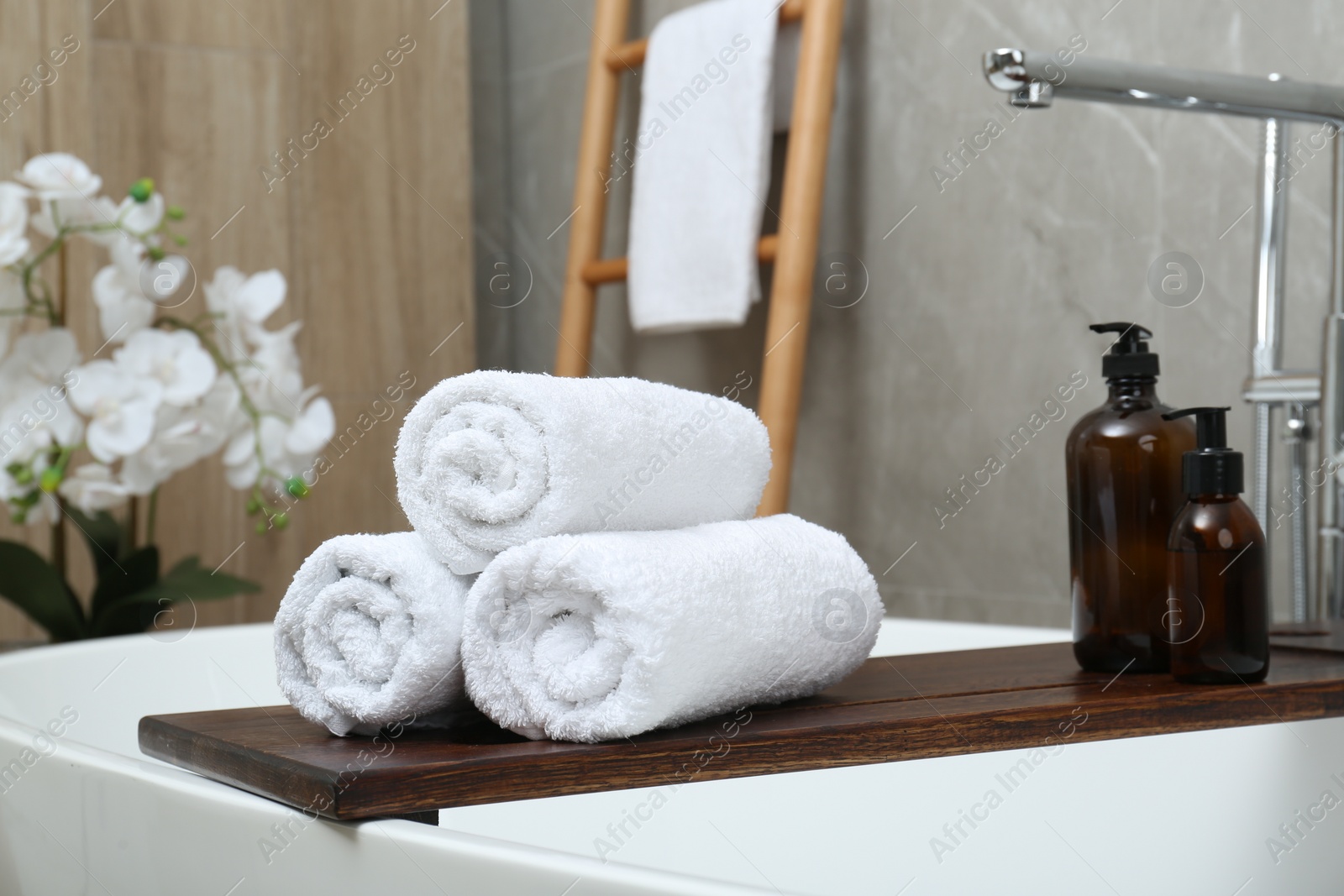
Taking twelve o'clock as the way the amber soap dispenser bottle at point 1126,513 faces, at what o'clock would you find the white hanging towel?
The white hanging towel is roughly at 2 o'clock from the amber soap dispenser bottle.

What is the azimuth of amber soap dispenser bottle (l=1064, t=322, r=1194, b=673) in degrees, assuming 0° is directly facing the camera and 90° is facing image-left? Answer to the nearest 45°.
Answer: approximately 90°

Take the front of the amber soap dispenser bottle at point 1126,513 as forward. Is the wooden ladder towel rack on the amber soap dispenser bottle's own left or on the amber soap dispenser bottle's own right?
on the amber soap dispenser bottle's own right
